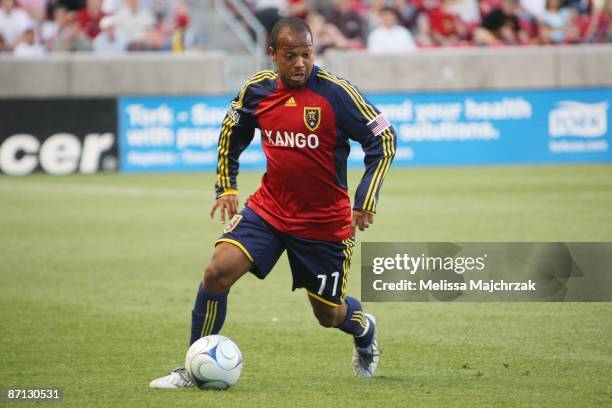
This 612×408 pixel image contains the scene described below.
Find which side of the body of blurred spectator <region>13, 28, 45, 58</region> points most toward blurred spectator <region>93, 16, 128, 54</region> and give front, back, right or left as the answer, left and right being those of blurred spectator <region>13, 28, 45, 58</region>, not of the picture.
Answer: left

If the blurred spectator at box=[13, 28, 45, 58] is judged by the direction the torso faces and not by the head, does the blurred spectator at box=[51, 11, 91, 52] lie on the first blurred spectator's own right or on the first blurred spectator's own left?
on the first blurred spectator's own left

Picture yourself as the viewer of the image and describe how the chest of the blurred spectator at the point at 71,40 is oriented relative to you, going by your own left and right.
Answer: facing the viewer

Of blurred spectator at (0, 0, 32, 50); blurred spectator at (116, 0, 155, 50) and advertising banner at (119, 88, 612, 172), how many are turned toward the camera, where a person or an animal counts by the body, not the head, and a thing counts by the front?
3

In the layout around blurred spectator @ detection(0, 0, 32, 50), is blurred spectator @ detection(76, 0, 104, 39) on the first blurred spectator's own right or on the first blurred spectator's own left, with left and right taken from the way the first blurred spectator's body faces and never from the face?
on the first blurred spectator's own left

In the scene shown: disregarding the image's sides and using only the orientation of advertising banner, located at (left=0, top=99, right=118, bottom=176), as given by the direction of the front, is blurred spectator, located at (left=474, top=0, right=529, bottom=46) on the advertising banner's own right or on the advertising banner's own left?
on the advertising banner's own left

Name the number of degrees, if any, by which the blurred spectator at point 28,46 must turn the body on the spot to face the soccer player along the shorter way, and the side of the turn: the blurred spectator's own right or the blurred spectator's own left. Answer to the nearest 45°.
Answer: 0° — they already face them

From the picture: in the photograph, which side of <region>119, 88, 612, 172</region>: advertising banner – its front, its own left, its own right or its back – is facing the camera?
front

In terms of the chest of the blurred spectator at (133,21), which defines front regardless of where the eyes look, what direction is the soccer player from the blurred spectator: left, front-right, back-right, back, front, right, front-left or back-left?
front

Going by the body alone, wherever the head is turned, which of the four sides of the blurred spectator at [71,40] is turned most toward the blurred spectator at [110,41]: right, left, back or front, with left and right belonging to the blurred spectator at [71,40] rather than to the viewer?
left
